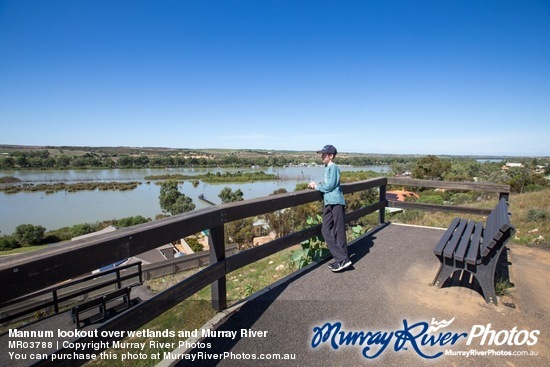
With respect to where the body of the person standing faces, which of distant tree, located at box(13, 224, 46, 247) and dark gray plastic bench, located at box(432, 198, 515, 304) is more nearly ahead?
the distant tree

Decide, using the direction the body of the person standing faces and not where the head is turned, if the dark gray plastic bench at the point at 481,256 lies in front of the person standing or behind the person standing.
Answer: behind

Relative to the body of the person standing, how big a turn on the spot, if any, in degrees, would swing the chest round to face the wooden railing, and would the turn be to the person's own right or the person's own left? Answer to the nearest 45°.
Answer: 0° — they already face it

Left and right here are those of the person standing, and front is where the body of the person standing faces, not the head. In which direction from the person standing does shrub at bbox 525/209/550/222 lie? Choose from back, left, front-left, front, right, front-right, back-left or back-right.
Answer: back-right

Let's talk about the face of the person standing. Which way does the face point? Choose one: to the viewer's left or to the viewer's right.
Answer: to the viewer's left

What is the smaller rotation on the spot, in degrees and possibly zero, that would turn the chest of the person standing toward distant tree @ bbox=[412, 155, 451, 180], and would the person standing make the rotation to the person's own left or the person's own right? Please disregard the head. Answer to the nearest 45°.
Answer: approximately 90° to the person's own right

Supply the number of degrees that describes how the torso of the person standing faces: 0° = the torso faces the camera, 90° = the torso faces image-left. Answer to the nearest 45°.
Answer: approximately 90°

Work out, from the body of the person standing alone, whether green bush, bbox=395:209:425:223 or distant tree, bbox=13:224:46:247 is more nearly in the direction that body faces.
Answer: the distant tree
